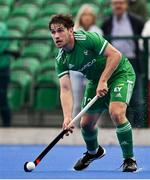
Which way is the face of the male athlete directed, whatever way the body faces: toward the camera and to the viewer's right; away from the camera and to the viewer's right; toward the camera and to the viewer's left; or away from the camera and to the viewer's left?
toward the camera and to the viewer's left

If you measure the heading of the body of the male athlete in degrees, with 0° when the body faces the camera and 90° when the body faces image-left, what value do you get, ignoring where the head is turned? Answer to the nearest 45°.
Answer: approximately 45°
